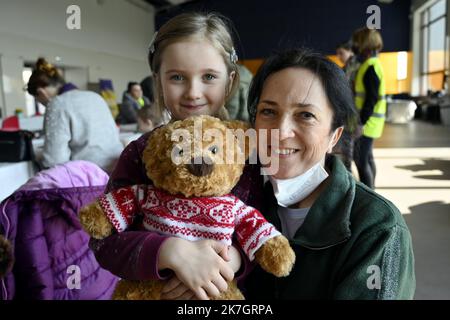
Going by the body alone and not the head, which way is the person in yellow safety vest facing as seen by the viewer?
to the viewer's left

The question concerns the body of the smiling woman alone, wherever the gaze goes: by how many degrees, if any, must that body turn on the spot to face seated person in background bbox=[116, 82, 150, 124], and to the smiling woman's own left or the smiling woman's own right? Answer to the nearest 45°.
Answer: approximately 90° to the smiling woman's own right

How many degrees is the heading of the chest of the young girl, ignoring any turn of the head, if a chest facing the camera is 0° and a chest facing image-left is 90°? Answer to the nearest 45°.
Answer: approximately 0°

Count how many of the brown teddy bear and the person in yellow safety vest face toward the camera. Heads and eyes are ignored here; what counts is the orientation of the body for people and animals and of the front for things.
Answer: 1

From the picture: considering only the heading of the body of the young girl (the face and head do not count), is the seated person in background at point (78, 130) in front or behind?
behind

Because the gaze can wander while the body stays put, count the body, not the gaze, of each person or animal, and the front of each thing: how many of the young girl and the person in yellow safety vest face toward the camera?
1

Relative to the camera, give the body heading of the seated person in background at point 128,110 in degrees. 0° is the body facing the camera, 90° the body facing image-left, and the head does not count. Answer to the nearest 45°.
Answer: approximately 315°

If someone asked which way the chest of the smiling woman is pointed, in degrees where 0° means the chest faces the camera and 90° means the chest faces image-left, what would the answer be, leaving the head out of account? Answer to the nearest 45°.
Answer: approximately 45°

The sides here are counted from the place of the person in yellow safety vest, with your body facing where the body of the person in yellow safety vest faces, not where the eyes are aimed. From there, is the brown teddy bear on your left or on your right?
on your left

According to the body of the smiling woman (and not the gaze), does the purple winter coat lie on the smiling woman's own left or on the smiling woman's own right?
on the smiling woman's own right

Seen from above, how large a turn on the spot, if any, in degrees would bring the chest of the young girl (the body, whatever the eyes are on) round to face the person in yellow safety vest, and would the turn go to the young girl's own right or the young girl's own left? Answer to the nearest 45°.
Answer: approximately 135° to the young girl's own left

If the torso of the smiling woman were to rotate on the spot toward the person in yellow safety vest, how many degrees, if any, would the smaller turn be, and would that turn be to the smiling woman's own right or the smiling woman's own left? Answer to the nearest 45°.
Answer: approximately 135° to the smiling woman's own right

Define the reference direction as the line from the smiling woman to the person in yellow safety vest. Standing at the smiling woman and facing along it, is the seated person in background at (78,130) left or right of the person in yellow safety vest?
left
